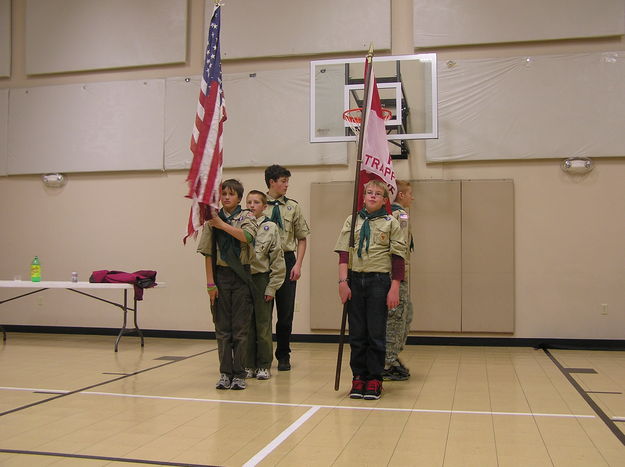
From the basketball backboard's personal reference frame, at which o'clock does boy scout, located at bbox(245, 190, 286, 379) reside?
The boy scout is roughly at 1 o'clock from the basketball backboard.

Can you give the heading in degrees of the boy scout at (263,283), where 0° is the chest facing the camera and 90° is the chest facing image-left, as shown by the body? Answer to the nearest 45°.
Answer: approximately 45°

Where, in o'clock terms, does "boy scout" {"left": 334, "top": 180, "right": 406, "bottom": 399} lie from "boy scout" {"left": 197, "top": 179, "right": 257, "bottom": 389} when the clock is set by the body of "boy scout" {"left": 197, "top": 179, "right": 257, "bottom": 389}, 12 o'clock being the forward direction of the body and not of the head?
"boy scout" {"left": 334, "top": 180, "right": 406, "bottom": 399} is roughly at 10 o'clock from "boy scout" {"left": 197, "top": 179, "right": 257, "bottom": 389}.

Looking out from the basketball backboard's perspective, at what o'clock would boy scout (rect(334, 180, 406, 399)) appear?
The boy scout is roughly at 12 o'clock from the basketball backboard.

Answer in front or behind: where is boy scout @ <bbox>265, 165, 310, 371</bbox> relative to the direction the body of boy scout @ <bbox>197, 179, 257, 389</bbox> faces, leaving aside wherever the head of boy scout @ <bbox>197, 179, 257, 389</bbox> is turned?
behind
